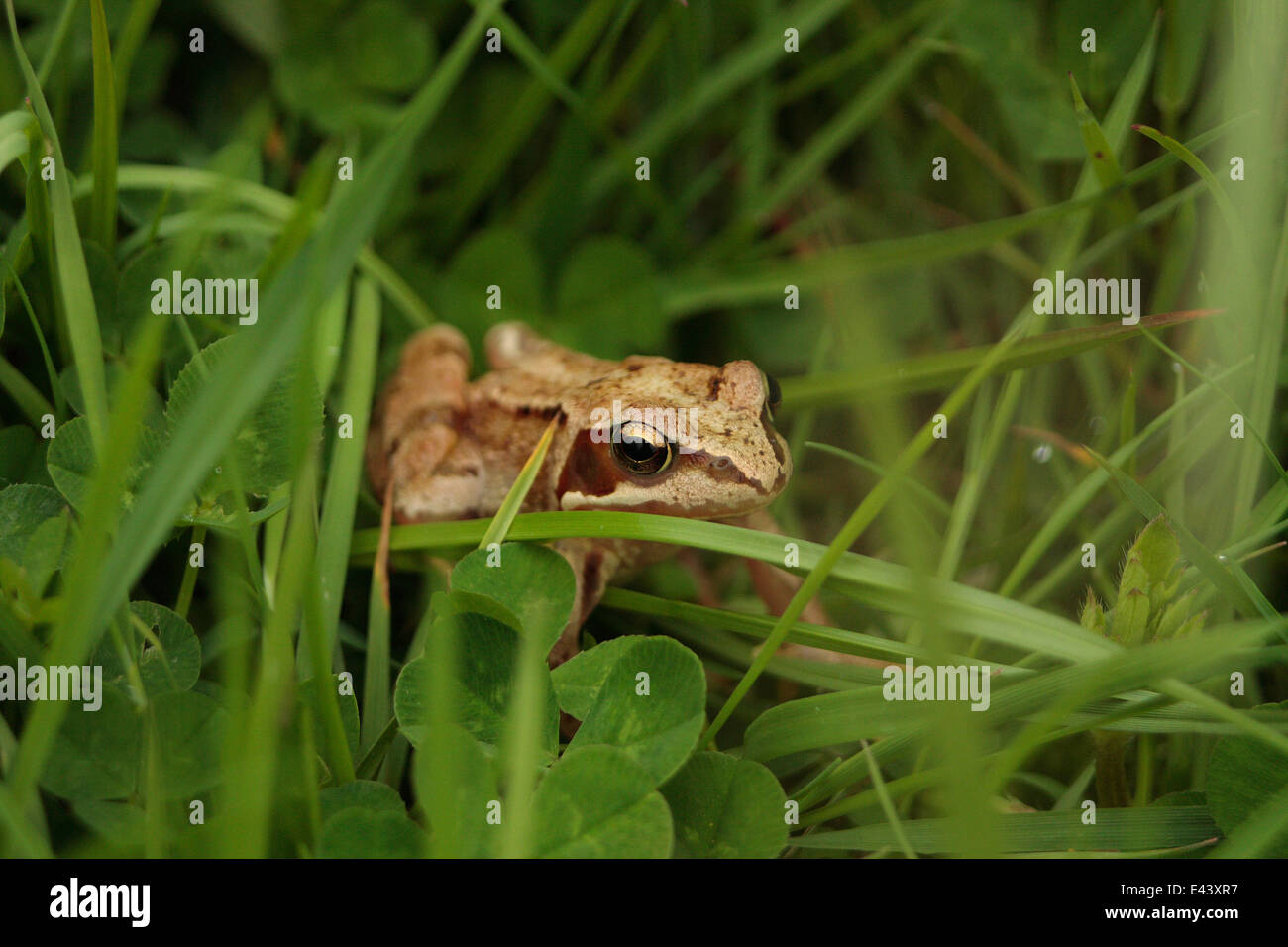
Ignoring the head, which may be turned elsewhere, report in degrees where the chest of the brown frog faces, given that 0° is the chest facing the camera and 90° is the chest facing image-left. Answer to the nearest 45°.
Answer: approximately 315°
